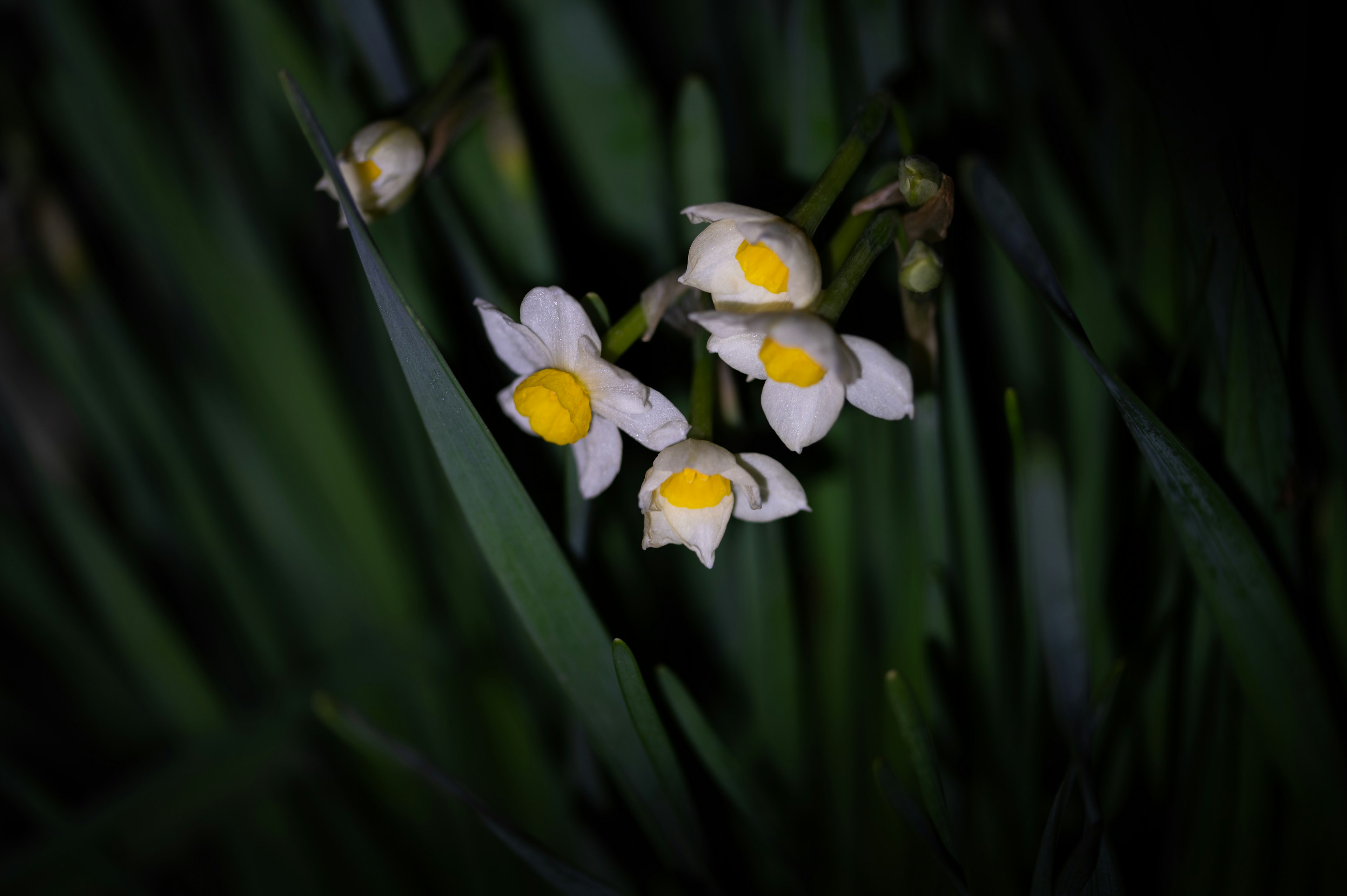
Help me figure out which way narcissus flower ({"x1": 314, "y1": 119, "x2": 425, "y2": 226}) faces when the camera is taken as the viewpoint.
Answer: facing the viewer and to the left of the viewer

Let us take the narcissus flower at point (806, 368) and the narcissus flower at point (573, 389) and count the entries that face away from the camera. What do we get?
0

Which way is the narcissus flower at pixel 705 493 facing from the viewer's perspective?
toward the camera
